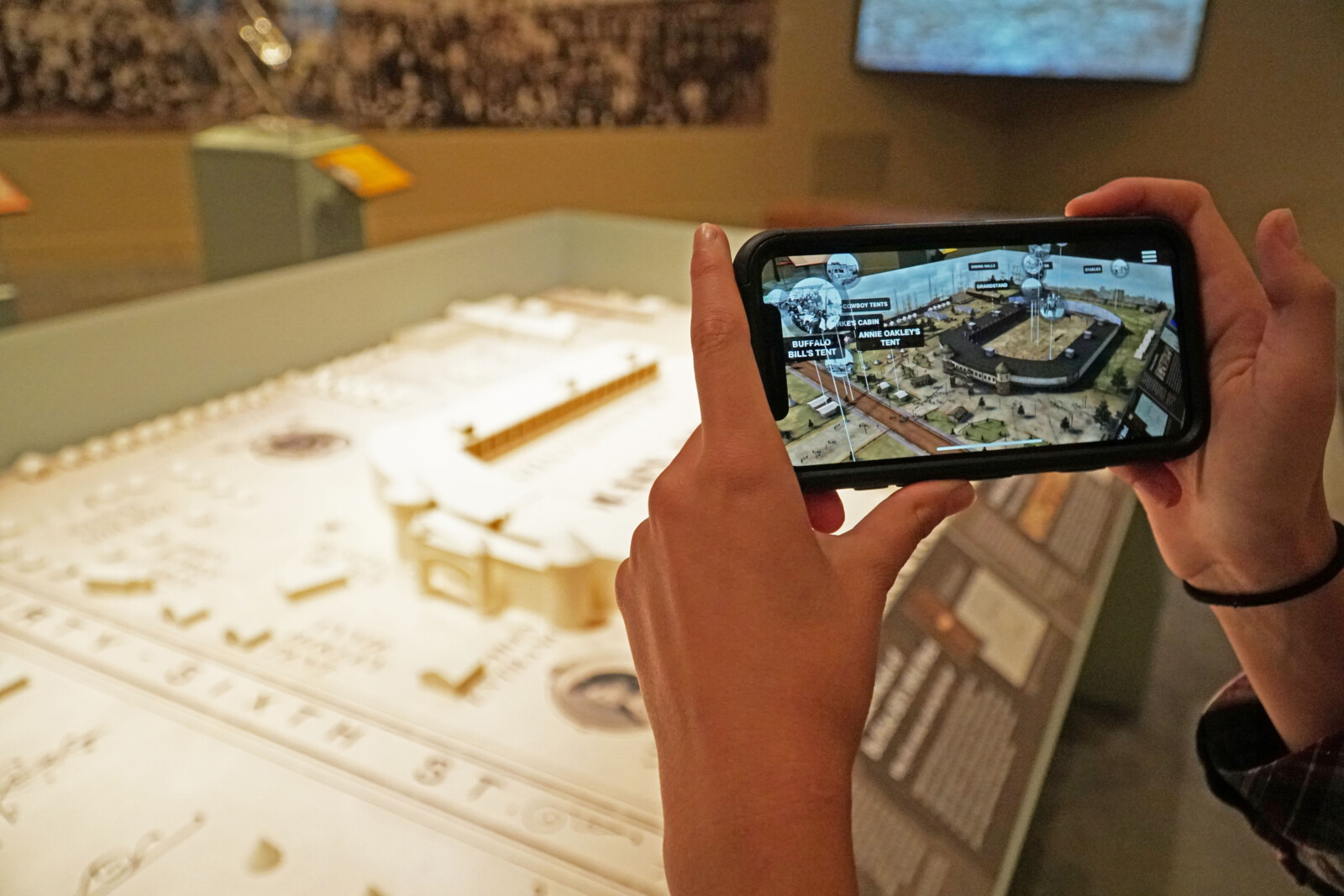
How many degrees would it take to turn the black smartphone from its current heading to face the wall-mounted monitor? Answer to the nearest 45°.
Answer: approximately 180°

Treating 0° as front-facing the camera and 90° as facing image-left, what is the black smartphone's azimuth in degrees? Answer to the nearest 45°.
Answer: approximately 0°

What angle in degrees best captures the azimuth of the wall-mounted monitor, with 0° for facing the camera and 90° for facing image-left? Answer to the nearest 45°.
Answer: approximately 0°

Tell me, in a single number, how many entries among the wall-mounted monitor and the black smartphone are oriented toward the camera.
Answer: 2

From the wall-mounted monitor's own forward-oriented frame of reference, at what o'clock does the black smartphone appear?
The black smartphone is roughly at 12 o'clock from the wall-mounted monitor.
